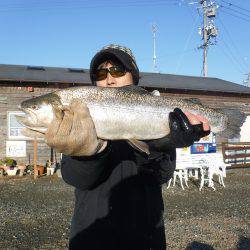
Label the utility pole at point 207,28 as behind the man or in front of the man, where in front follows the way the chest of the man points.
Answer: behind

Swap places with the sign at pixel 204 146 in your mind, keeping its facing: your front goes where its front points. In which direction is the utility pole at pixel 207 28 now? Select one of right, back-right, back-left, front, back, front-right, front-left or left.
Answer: back

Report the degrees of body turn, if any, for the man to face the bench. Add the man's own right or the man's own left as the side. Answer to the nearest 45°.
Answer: approximately 180°

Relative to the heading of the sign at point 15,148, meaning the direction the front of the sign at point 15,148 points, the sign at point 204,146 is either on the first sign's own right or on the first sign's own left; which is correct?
on the first sign's own left

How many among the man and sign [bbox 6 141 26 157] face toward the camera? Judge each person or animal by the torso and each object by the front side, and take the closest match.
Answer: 2

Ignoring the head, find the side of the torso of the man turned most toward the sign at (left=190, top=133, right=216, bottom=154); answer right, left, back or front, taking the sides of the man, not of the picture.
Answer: back

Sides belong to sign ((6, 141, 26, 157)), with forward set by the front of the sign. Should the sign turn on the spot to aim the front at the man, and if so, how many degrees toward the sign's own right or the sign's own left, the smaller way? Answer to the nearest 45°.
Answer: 0° — it already faces them

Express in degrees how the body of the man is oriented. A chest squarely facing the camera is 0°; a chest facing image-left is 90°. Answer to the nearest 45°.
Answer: approximately 0°

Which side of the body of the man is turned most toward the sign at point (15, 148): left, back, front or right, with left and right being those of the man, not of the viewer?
back
